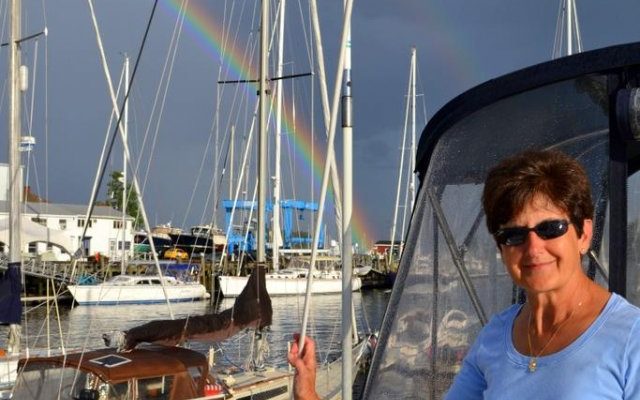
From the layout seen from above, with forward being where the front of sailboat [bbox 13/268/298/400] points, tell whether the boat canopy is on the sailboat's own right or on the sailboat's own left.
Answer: on the sailboat's own right

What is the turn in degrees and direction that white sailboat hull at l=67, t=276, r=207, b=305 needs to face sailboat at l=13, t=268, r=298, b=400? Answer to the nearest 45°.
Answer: approximately 90° to its left

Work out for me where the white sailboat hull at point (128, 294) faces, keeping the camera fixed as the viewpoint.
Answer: facing to the left of the viewer

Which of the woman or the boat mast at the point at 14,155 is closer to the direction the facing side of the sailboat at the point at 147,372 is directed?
the woman

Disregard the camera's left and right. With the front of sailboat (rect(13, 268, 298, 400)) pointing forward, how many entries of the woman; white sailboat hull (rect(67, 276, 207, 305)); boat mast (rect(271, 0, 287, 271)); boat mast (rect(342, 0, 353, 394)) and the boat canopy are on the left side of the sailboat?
2

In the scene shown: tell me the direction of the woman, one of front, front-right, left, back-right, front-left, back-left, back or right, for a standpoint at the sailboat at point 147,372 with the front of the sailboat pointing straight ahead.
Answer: right

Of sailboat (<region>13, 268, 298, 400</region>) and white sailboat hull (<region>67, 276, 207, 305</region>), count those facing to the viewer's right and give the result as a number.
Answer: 1

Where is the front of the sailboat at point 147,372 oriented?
to the viewer's right

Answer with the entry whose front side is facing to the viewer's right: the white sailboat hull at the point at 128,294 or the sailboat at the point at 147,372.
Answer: the sailboat

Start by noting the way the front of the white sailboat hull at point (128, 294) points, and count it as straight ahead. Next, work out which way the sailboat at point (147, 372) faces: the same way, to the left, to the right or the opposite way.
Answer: the opposite way
